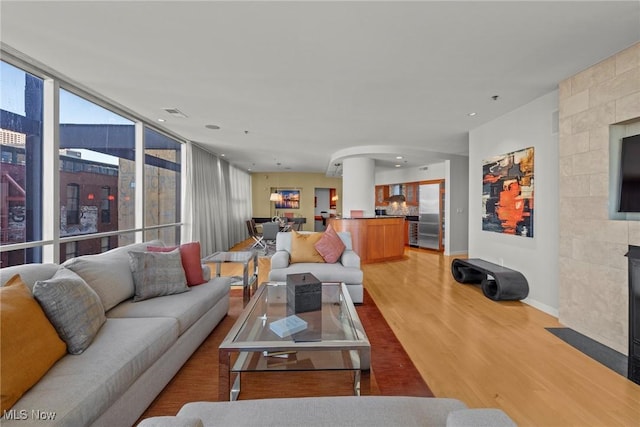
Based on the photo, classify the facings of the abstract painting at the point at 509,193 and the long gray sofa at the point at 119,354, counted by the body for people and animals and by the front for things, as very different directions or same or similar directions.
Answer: very different directions

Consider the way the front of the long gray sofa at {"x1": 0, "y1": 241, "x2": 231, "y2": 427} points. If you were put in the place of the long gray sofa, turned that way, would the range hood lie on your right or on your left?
on your left

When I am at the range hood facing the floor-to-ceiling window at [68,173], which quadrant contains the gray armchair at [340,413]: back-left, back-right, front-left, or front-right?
front-left

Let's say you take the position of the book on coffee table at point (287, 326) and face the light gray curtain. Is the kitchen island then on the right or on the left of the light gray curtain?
right

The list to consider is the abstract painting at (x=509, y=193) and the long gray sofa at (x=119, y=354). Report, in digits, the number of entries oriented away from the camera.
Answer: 0

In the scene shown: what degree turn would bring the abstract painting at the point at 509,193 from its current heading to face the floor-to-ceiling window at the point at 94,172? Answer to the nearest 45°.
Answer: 0° — it already faces it

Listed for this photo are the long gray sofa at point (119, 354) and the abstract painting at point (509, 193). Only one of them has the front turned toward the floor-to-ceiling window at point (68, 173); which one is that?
the abstract painting

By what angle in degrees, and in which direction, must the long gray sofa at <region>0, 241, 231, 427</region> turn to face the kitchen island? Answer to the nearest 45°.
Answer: approximately 90° to its left

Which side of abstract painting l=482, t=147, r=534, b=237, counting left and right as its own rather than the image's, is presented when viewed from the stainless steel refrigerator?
right

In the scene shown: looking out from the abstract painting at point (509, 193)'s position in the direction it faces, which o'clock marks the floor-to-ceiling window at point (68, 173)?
The floor-to-ceiling window is roughly at 12 o'clock from the abstract painting.

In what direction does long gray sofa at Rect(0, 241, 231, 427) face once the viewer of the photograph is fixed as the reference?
facing the viewer and to the right of the viewer

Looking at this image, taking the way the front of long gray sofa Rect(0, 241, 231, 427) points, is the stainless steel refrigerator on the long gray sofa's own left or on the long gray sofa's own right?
on the long gray sofa's own left

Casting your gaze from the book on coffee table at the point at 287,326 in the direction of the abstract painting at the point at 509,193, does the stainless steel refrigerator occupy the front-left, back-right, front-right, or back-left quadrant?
front-left

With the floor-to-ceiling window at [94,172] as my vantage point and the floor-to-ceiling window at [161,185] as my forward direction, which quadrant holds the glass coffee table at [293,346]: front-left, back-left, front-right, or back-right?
back-right

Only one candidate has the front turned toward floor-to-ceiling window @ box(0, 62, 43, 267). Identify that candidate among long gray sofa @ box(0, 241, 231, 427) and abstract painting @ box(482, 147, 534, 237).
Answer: the abstract painting

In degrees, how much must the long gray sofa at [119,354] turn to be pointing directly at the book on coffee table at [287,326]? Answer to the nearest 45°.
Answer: approximately 45° to its left

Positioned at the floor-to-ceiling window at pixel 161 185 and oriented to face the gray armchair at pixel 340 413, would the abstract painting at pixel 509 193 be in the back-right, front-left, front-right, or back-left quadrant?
front-left

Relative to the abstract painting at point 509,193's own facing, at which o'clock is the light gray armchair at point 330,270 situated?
The light gray armchair is roughly at 12 o'clock from the abstract painting.
